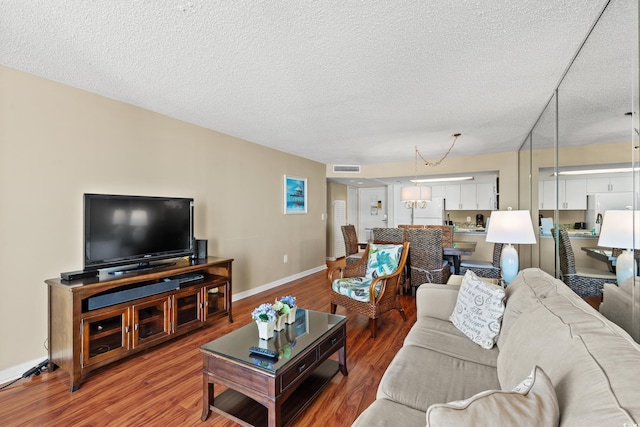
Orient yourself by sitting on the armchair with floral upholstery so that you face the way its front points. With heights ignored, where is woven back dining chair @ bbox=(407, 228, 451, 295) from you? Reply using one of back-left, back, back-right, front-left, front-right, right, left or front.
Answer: back

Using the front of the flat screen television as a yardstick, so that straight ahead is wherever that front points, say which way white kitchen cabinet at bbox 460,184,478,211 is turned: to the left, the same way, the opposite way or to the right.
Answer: to the right

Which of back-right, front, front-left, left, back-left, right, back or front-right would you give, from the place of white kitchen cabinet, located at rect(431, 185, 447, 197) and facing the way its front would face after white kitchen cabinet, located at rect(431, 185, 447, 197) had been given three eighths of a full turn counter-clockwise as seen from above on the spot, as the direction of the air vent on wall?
back

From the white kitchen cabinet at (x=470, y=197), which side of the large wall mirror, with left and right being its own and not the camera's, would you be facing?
right

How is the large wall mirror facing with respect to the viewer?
to the viewer's left

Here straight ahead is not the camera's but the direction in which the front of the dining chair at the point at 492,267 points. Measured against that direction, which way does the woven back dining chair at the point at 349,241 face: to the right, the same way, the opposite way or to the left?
the opposite way

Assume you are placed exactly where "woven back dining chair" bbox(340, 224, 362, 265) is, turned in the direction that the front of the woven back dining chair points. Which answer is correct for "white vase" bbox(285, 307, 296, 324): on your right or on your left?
on your right

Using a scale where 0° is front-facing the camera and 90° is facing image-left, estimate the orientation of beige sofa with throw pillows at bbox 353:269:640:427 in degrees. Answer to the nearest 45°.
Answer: approximately 90°

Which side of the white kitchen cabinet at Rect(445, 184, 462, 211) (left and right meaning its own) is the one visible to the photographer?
front

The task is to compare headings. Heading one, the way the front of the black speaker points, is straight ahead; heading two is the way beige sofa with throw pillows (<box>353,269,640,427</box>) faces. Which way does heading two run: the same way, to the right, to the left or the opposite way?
the opposite way

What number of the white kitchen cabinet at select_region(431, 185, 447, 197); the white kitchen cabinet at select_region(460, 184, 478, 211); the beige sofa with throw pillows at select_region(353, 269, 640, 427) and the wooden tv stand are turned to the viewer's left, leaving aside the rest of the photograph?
1

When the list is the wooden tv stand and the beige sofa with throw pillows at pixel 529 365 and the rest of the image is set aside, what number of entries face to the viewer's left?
1

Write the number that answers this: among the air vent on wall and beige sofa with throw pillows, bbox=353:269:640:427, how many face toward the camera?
1

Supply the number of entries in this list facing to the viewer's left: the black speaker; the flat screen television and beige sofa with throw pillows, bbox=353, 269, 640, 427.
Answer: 1

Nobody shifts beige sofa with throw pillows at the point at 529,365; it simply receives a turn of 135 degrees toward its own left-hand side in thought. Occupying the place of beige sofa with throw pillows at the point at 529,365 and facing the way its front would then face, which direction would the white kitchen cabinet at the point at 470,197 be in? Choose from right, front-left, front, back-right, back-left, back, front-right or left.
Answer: back-left

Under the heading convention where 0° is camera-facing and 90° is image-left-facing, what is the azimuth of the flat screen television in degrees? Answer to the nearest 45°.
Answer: approximately 315°
